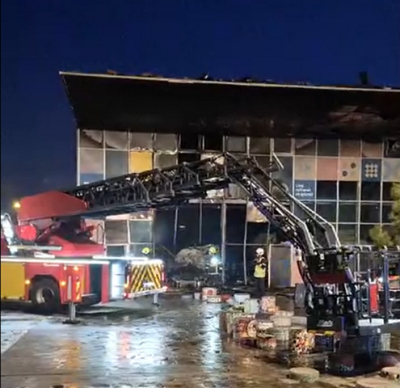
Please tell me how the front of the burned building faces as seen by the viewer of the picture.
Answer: facing the viewer
